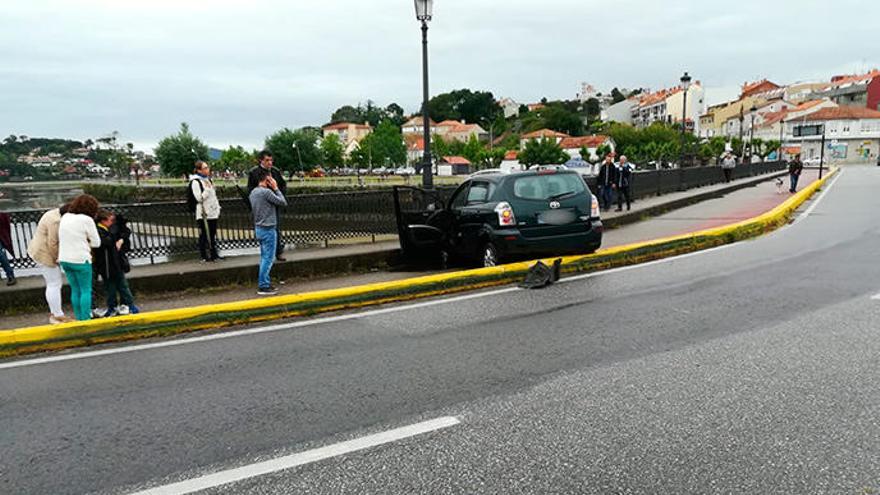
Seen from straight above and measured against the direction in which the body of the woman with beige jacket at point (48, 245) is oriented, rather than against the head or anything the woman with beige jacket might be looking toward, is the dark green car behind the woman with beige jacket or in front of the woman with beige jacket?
in front

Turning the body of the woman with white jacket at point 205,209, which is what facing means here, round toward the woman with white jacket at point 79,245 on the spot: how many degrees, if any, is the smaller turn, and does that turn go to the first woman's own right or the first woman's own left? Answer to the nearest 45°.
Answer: approximately 90° to the first woman's own right

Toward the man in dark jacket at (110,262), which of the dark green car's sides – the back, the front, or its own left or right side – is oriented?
left

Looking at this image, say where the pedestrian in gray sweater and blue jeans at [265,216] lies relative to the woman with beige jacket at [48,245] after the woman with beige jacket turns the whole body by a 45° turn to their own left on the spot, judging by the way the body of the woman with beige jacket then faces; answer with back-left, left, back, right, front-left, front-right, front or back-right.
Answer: front-right

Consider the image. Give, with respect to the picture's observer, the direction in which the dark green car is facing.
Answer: facing away from the viewer and to the left of the viewer

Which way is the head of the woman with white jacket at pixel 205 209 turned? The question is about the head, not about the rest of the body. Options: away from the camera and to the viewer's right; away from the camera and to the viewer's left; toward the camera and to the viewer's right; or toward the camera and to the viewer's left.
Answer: toward the camera and to the viewer's right

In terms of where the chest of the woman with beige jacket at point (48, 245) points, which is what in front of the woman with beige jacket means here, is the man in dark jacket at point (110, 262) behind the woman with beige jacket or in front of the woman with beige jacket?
in front

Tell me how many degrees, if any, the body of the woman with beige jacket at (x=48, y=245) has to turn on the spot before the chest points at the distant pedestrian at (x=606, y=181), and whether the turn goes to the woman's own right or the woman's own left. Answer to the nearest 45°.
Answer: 0° — they already face them

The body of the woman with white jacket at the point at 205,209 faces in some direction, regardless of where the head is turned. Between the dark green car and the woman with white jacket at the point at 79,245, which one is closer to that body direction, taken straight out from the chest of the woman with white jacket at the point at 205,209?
the dark green car
